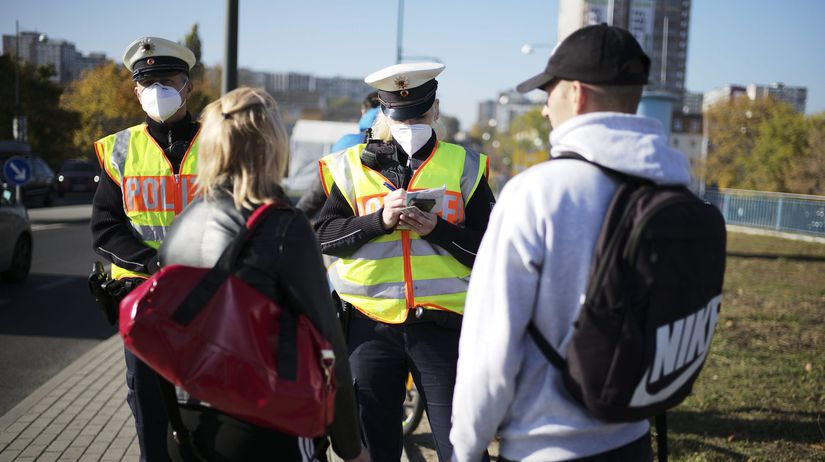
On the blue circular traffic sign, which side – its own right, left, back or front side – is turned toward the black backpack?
front

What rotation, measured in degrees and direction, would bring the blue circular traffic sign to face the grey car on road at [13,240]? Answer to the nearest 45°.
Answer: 0° — it already faces it

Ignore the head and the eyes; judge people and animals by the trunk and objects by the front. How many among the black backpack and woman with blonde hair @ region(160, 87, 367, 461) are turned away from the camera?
1

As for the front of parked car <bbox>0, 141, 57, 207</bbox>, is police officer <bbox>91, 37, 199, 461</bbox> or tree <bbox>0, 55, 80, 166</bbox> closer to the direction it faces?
the police officer

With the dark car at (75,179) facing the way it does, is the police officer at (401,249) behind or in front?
in front

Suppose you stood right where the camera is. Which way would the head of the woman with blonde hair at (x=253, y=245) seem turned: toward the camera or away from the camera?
away from the camera

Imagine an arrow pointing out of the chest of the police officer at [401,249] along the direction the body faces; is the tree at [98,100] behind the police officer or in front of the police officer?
behind

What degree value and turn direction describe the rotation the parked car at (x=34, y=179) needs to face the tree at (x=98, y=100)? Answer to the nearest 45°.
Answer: approximately 135° to its left

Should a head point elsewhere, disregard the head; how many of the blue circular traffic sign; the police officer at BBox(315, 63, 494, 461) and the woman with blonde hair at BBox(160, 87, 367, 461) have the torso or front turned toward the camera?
2

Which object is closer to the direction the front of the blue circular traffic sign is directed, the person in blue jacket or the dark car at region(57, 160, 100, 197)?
the person in blue jacket

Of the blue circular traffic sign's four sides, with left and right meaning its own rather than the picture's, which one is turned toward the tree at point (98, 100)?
back

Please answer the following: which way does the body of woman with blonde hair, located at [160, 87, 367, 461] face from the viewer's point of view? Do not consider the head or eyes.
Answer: away from the camera

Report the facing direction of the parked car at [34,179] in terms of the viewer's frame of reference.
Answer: facing the viewer and to the right of the viewer

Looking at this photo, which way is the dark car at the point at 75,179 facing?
toward the camera
